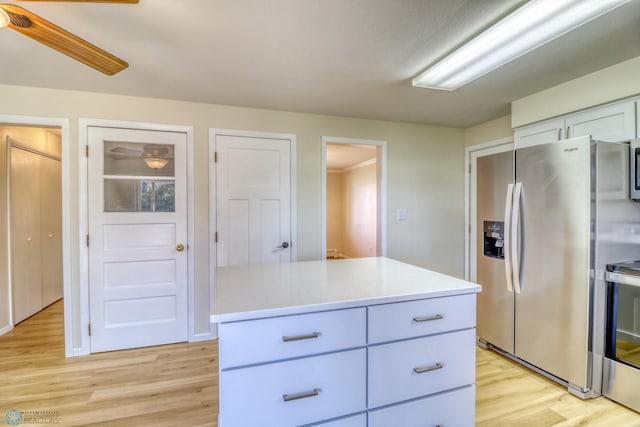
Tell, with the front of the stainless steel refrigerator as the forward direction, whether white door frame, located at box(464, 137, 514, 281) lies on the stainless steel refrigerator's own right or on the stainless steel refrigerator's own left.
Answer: on the stainless steel refrigerator's own right

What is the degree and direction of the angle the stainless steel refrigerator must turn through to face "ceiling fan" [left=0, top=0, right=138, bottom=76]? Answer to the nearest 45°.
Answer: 0° — it already faces it

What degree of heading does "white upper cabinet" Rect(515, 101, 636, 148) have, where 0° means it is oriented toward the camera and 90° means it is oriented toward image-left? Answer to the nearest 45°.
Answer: approximately 45°
